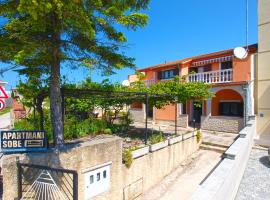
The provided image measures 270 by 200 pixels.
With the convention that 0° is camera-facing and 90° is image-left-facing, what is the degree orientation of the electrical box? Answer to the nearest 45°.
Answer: approximately 315°

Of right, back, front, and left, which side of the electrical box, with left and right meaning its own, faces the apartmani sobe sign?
right

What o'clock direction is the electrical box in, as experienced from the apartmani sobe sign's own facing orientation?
The electrical box is roughly at 9 o'clock from the apartmani sobe sign.

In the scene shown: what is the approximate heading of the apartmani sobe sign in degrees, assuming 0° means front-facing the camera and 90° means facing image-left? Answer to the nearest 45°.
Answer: approximately 0°

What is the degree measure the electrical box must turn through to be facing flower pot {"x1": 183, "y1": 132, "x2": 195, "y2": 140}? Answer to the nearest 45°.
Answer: approximately 90° to its left

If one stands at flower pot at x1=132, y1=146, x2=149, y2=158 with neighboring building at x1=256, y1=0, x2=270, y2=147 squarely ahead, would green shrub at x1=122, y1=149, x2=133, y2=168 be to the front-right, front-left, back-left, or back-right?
back-right

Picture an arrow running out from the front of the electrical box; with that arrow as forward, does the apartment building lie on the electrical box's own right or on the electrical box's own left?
on the electrical box's own left

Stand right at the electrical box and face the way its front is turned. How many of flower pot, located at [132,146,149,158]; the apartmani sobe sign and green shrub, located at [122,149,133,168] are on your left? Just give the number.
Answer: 2

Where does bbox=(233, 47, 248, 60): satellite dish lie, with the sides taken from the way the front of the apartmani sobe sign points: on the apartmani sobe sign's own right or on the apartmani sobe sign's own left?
on the apartmani sobe sign's own left

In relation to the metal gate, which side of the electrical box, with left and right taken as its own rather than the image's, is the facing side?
right
